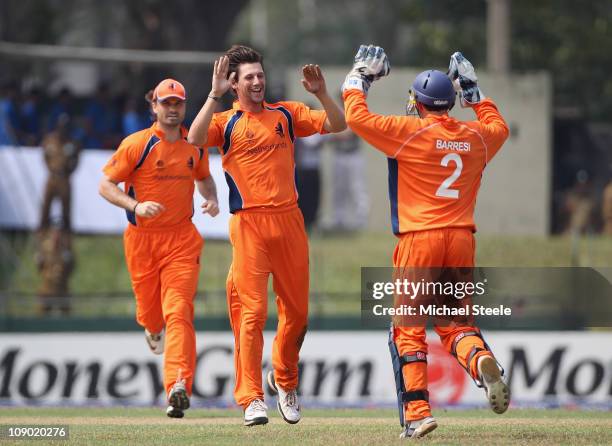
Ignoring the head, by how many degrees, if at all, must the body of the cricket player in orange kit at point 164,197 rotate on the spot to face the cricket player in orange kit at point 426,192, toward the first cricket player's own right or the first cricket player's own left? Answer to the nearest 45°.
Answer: approximately 45° to the first cricket player's own left

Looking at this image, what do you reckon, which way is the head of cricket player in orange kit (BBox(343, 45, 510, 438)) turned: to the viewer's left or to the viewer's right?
to the viewer's left

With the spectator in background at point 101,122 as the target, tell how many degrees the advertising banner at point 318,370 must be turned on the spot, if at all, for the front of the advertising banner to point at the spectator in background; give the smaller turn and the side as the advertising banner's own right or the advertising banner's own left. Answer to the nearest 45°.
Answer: approximately 135° to the advertising banner's own right

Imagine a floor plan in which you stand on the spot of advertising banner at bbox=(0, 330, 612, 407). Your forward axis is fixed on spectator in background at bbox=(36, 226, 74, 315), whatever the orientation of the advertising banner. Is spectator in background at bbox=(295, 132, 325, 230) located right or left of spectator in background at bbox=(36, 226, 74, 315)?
right

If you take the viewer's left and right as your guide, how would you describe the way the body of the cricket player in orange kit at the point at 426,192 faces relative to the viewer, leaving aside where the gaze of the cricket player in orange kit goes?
facing away from the viewer and to the left of the viewer

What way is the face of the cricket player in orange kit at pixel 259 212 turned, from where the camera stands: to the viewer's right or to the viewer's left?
to the viewer's right

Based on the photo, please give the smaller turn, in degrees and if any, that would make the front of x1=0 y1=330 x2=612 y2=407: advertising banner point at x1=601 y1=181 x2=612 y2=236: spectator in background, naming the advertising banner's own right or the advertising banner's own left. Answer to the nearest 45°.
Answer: approximately 135° to the advertising banner's own left

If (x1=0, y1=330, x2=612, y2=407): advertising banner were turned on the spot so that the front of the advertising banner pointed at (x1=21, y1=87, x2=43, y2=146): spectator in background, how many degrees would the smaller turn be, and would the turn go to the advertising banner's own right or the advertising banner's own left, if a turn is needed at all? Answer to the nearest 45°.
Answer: approximately 135° to the advertising banner's own right
